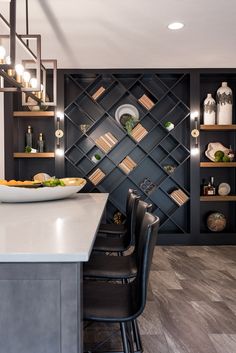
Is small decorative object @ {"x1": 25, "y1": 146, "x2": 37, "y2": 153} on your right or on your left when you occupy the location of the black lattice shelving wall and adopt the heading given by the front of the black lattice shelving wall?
on your right

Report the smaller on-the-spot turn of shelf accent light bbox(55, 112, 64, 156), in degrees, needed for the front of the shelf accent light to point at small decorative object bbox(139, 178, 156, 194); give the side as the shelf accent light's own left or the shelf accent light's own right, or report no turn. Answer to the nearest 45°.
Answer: approximately 90° to the shelf accent light's own left

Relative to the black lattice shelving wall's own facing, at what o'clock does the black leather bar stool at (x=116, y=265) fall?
The black leather bar stool is roughly at 12 o'clock from the black lattice shelving wall.

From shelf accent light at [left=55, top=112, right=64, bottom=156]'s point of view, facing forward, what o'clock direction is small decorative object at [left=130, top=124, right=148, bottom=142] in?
The small decorative object is roughly at 9 o'clock from the shelf accent light.

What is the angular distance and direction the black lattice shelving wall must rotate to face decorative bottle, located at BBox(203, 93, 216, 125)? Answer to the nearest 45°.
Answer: approximately 90° to its left

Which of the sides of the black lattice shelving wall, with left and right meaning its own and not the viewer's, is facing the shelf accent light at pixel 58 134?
right

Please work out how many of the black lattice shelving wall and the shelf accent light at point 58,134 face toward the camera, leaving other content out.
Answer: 2

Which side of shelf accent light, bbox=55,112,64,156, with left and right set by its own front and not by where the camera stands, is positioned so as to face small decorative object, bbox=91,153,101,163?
left

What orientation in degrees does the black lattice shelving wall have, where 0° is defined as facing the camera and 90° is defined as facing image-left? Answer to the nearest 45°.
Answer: approximately 0°

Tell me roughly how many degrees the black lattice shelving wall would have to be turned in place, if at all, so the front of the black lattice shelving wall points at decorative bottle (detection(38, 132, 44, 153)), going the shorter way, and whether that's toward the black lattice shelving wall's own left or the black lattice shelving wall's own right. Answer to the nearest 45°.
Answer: approximately 90° to the black lattice shelving wall's own right
